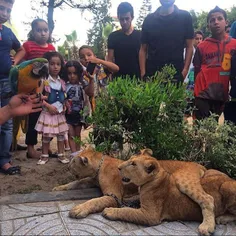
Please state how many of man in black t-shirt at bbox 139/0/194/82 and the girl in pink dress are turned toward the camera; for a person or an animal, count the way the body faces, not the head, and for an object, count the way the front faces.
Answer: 2

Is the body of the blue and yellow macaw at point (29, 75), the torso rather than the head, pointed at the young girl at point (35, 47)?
no

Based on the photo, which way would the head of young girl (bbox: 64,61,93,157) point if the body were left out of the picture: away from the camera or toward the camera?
toward the camera

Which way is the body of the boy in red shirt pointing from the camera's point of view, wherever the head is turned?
toward the camera

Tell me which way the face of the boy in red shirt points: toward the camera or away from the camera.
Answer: toward the camera

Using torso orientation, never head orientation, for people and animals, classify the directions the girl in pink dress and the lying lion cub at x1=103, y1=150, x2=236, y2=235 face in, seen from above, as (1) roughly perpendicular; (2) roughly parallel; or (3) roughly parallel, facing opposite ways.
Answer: roughly perpendicular

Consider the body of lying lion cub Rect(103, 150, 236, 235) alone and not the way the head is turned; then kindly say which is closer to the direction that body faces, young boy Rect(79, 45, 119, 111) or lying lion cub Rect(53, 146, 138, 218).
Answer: the lying lion cub

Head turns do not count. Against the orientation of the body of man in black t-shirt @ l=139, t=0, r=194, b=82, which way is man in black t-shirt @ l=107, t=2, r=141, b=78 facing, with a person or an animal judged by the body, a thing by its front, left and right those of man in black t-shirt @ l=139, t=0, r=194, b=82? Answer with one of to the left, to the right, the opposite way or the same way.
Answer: the same way

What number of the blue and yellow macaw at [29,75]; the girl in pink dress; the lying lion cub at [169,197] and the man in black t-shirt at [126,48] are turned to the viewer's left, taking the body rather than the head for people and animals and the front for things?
1

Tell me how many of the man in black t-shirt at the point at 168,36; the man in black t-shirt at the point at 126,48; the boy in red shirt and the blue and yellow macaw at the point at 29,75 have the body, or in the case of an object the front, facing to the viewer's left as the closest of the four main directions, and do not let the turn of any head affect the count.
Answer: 0

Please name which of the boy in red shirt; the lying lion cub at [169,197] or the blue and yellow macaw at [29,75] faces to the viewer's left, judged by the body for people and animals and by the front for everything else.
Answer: the lying lion cub

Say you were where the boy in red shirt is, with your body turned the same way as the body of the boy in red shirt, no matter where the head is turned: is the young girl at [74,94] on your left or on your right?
on your right

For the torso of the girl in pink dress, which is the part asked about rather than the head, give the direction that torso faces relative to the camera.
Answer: toward the camera

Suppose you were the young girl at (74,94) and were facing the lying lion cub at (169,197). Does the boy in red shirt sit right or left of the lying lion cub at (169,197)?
left

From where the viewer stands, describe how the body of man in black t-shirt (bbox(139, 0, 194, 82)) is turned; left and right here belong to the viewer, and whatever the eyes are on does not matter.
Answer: facing the viewer

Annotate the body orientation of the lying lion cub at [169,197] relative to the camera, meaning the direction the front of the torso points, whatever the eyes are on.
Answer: to the viewer's left

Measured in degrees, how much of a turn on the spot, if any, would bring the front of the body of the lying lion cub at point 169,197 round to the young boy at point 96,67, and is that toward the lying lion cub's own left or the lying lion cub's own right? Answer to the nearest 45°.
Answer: approximately 45° to the lying lion cub's own right

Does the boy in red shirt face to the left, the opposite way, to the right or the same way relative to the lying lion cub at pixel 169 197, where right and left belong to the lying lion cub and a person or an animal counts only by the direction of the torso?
to the left

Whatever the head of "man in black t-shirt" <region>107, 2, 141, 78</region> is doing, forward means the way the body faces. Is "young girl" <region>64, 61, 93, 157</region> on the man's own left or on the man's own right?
on the man's own right
